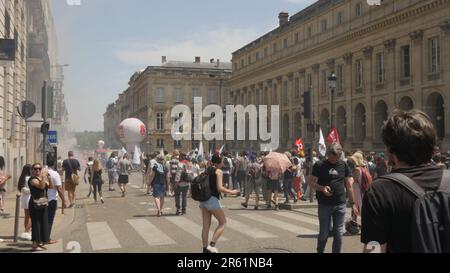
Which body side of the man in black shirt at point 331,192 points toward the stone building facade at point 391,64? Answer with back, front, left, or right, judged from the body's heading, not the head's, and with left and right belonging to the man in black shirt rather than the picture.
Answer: back

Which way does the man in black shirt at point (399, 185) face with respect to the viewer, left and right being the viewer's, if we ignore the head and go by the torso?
facing away from the viewer and to the left of the viewer

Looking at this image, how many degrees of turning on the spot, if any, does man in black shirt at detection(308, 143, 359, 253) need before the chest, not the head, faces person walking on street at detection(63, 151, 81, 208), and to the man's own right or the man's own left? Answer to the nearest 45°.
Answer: approximately 135° to the man's own right

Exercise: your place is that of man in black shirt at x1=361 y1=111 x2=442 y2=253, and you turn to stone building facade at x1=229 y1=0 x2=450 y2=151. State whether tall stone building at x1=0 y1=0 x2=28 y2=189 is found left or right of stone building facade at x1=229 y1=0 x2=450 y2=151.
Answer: left

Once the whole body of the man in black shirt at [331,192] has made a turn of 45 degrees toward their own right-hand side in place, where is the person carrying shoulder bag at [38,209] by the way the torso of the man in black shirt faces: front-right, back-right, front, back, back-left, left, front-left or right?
front-right
